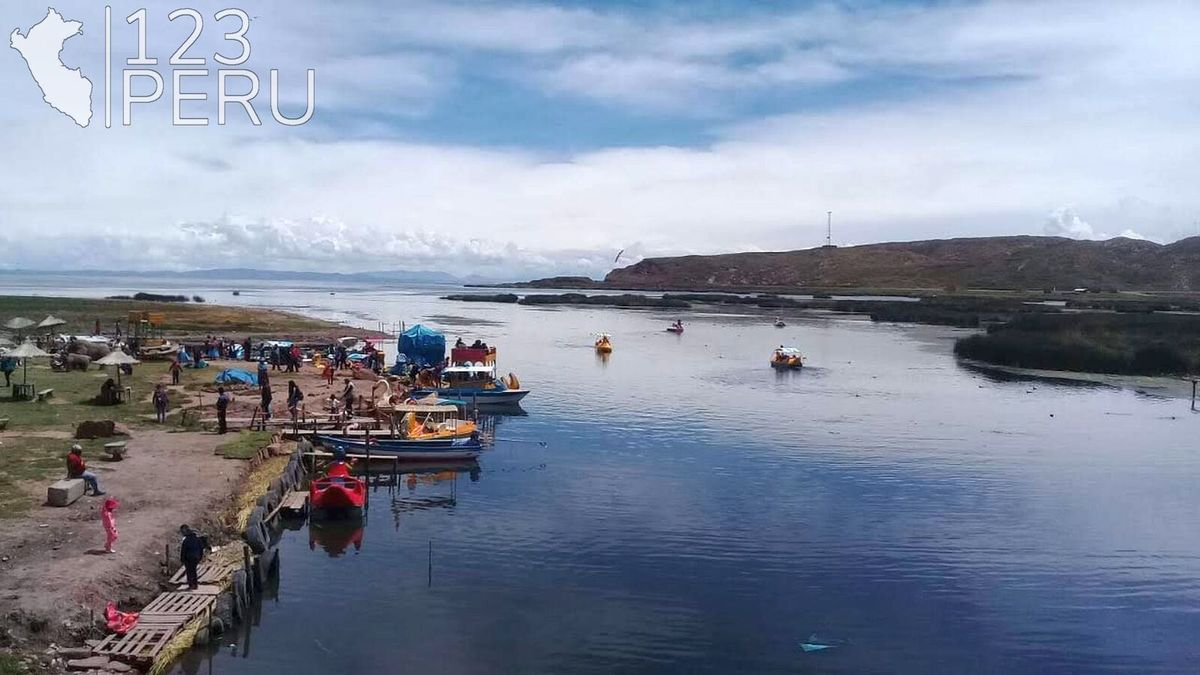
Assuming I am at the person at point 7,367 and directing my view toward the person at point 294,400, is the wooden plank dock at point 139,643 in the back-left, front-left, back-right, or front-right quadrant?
front-right

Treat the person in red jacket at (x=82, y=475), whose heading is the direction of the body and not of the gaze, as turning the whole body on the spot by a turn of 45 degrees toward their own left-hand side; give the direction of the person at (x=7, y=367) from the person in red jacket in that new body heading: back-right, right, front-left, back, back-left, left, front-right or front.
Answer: front-left

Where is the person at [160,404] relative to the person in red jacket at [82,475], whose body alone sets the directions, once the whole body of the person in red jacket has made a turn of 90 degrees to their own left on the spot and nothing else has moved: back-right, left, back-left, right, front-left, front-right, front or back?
front

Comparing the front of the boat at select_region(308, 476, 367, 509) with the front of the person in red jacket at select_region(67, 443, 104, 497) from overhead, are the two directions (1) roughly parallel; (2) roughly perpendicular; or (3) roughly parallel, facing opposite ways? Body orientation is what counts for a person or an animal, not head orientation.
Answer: roughly perpendicular

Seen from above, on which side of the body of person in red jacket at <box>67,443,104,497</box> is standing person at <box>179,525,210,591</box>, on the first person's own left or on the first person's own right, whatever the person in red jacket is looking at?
on the first person's own right

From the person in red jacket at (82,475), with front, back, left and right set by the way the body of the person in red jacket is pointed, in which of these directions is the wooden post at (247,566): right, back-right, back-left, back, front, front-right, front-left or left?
front-right

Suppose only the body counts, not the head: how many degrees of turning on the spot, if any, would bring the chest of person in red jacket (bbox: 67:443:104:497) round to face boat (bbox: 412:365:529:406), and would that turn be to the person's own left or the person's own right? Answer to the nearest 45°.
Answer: approximately 45° to the person's own left

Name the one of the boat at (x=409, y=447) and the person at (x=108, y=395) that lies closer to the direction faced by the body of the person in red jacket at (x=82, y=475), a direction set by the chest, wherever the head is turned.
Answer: the boat

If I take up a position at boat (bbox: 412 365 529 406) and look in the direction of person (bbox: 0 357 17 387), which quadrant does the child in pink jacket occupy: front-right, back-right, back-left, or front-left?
front-left

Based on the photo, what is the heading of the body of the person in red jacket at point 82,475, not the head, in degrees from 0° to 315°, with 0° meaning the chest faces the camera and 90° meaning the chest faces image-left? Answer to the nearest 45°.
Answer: approximately 270°
